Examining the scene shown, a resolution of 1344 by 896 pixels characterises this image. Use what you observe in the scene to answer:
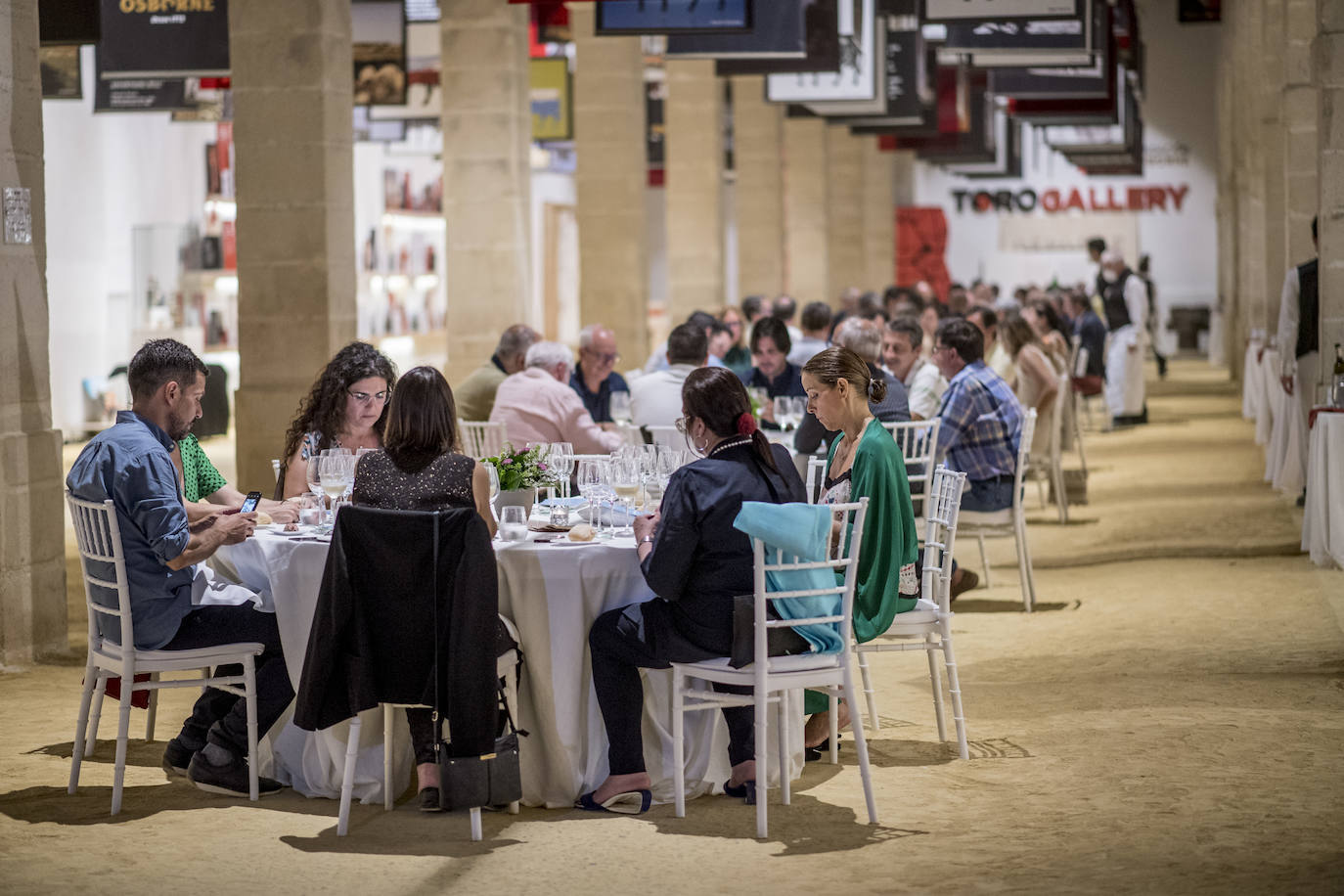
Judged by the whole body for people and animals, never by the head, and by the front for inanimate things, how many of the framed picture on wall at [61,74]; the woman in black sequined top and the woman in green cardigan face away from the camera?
1

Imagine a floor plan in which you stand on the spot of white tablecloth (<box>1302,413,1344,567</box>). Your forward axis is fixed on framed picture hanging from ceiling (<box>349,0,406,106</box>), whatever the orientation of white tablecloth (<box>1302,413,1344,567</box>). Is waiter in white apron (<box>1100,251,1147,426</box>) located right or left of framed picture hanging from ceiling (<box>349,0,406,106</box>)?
right

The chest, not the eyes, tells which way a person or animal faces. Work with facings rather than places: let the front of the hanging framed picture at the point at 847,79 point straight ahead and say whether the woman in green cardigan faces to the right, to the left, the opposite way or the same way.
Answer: to the right

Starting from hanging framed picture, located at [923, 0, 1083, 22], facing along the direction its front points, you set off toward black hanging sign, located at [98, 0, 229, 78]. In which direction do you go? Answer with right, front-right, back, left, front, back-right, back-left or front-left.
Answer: right

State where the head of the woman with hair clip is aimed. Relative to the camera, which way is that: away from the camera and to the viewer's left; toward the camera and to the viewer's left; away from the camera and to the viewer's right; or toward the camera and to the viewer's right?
away from the camera and to the viewer's left

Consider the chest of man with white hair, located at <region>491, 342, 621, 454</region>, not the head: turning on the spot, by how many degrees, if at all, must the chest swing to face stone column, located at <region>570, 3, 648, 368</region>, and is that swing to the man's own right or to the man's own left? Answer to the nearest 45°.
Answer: approximately 45° to the man's own left

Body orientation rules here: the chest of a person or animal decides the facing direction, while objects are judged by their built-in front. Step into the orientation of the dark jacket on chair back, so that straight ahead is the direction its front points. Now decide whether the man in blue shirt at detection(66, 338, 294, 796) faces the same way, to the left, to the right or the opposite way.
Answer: to the right

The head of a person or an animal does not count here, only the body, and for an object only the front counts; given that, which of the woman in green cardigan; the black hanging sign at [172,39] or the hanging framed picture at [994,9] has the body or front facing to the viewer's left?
the woman in green cardigan

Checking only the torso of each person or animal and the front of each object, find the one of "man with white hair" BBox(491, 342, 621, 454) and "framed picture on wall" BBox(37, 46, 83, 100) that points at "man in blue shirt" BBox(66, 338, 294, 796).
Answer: the framed picture on wall

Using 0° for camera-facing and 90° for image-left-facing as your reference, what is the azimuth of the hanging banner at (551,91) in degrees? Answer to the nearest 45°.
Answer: approximately 0°

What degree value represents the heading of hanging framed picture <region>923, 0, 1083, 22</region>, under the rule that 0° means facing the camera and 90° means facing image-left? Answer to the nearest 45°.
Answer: approximately 0°

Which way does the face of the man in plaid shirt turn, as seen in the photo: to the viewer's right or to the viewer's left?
to the viewer's left

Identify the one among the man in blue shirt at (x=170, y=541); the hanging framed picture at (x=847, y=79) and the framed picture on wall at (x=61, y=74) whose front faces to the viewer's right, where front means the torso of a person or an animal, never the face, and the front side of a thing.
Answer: the man in blue shirt
